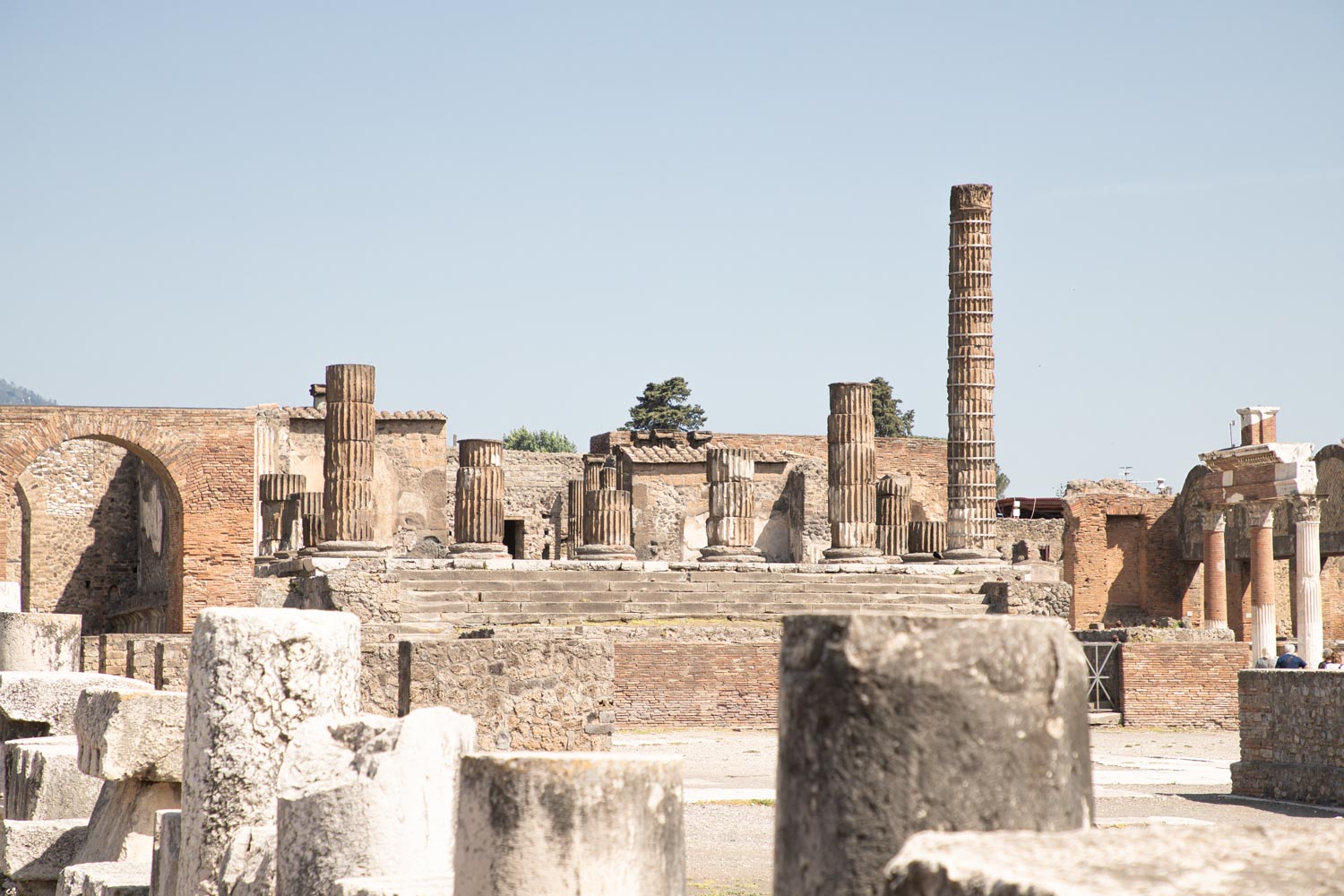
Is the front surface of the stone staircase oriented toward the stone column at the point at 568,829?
yes

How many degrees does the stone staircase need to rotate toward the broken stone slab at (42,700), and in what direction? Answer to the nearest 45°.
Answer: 0° — it already faces it

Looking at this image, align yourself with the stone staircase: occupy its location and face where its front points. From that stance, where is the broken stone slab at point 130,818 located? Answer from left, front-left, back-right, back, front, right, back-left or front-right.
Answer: front

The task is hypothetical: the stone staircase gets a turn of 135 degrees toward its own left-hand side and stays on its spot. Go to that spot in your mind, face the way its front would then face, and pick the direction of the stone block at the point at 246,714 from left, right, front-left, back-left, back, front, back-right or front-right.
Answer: back-right

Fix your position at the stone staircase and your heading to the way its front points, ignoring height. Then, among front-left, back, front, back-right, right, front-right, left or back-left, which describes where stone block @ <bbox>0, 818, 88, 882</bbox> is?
front

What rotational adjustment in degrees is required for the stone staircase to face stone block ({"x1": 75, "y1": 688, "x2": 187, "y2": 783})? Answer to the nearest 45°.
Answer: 0° — it already faces it

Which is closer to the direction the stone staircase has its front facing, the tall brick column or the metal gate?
the metal gate

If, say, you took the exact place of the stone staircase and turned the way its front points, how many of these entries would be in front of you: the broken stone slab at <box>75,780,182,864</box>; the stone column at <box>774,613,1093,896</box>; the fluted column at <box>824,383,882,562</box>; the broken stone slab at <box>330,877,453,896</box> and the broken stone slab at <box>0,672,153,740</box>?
4

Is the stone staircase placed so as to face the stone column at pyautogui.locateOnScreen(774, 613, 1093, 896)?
yes

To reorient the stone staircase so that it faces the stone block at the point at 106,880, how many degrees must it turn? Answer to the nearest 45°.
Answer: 0° — it already faces it

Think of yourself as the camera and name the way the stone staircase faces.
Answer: facing the viewer

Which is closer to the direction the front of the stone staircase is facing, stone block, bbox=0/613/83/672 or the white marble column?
the stone block

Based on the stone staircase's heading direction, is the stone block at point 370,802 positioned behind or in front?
in front

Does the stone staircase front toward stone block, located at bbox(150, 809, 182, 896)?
yes

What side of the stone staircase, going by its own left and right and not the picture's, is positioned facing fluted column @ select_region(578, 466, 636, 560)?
back

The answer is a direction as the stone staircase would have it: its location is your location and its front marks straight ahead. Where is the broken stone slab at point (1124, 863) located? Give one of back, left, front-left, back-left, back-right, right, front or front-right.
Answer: front

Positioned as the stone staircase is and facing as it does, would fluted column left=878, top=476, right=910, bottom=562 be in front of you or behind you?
behind

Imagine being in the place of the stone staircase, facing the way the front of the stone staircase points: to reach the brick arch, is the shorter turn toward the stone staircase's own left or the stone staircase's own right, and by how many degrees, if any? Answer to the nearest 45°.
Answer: approximately 90° to the stone staircase's own right
